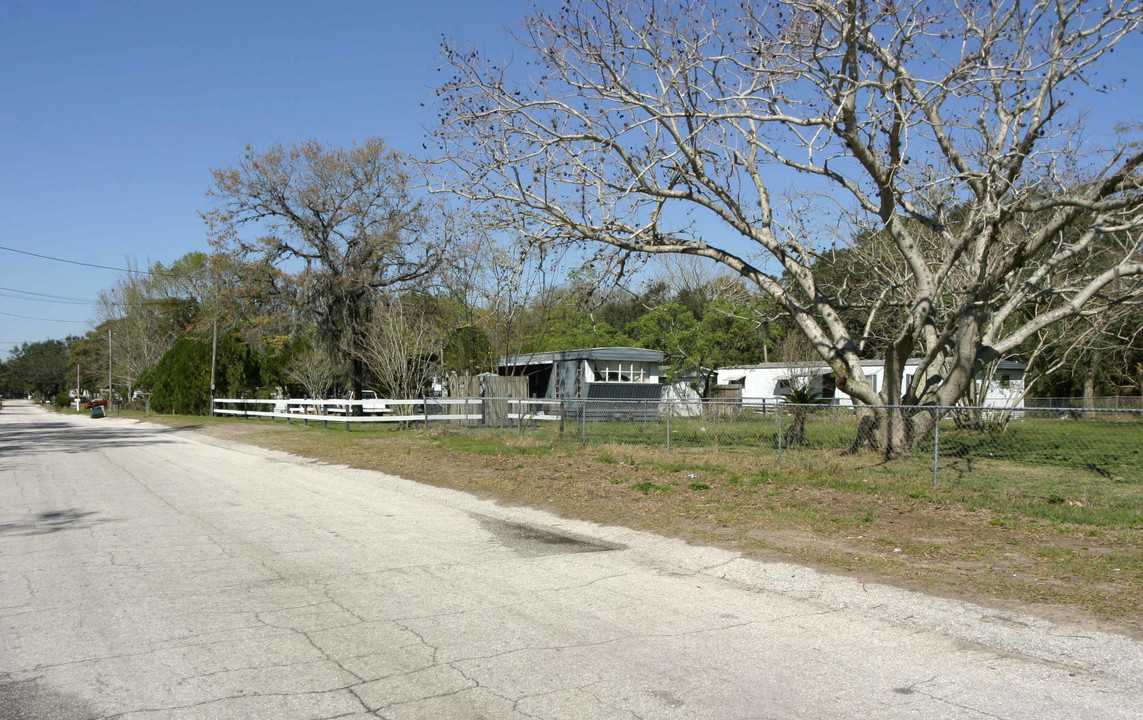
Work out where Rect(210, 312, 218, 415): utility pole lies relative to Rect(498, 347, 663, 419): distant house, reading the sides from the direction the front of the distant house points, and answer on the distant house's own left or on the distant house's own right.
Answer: on the distant house's own right

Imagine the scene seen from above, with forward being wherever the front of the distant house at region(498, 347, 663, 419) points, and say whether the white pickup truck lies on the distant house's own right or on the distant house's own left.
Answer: on the distant house's own right

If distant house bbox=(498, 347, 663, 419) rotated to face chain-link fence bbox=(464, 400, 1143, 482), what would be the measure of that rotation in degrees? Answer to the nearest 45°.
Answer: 0° — it already faces it

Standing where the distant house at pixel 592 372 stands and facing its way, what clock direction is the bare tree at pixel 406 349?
The bare tree is roughly at 2 o'clock from the distant house.

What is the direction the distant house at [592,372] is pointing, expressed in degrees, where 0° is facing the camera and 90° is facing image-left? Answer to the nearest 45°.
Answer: approximately 0°

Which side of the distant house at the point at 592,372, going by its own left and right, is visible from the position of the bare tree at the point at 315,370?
right
